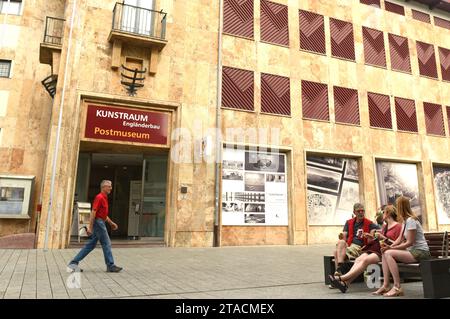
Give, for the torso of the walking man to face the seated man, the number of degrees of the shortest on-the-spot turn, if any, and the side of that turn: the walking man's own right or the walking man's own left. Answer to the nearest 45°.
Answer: approximately 45° to the walking man's own right

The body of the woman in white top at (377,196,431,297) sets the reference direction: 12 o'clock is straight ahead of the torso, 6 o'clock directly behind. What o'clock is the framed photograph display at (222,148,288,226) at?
The framed photograph display is roughly at 2 o'clock from the woman in white top.

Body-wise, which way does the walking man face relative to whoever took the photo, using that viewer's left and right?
facing to the right of the viewer

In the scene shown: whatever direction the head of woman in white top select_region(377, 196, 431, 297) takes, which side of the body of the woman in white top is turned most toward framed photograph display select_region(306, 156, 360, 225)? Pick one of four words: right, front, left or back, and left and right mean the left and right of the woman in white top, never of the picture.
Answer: right

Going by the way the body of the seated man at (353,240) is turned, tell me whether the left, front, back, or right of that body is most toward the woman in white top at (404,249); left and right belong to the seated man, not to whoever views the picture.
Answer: left

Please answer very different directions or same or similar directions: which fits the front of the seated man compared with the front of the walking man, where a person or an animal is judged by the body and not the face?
very different directions

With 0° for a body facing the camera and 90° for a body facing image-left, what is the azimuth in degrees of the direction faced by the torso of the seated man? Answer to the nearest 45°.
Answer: approximately 45°

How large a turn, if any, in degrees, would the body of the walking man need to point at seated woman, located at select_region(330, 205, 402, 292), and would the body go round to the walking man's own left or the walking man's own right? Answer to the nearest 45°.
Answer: approximately 45° to the walking man's own right

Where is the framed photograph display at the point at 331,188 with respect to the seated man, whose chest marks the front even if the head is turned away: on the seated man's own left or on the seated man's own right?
on the seated man's own right

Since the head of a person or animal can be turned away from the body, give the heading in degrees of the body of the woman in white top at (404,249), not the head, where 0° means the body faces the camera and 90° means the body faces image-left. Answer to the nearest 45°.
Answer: approximately 90°
